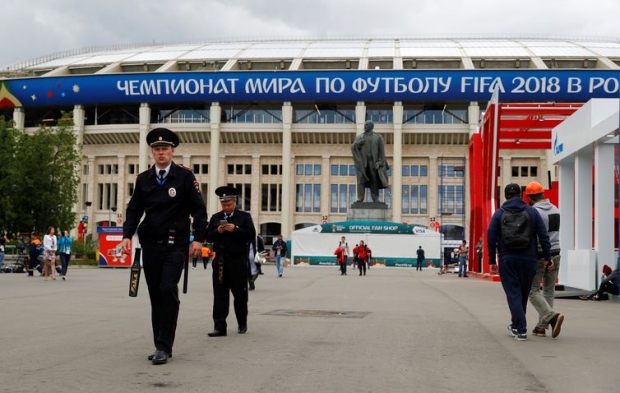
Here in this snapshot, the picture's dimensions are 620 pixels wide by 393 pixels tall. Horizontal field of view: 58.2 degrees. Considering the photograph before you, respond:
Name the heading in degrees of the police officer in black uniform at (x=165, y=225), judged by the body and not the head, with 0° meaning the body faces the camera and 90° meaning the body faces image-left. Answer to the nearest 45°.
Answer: approximately 0°

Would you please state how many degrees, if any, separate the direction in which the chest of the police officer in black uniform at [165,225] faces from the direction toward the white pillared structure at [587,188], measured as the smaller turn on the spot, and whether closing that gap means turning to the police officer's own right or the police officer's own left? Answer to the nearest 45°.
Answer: approximately 135° to the police officer's own left

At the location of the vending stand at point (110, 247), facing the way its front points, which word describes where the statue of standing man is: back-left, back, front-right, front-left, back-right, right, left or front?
left

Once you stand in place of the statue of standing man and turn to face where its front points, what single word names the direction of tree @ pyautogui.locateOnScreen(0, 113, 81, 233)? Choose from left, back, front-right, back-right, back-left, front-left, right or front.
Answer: right

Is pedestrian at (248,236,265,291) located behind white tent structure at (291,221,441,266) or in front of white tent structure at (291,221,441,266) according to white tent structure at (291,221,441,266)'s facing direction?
in front

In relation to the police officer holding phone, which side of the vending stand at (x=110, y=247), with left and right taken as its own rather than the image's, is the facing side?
front

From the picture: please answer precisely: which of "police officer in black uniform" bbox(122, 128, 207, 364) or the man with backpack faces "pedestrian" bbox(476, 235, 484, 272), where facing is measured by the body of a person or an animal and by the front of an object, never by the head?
the man with backpack

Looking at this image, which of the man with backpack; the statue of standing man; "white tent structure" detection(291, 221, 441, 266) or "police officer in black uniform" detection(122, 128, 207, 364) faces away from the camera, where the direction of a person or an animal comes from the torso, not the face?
the man with backpack

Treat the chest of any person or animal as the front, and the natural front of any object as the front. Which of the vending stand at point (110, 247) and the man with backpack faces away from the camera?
the man with backpack

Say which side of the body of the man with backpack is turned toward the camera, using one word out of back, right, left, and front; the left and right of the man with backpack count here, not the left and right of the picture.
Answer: back

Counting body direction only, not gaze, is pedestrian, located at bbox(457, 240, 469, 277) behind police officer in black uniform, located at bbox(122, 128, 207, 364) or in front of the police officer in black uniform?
behind
